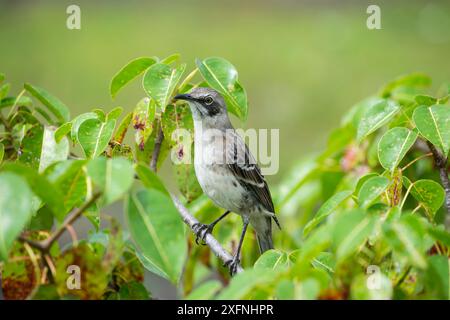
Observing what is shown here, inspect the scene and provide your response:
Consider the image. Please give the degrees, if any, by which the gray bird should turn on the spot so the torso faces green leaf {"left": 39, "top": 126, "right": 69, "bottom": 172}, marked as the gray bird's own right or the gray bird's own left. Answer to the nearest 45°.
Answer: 0° — it already faces it

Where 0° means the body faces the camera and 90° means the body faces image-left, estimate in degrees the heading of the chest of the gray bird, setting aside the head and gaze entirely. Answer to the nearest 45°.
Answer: approximately 45°

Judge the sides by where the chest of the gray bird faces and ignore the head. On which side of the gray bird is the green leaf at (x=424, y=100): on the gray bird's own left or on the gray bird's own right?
on the gray bird's own left

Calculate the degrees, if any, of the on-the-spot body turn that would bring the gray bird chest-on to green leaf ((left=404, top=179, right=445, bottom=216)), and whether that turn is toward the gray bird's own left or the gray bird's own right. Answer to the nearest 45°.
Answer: approximately 90° to the gray bird's own left

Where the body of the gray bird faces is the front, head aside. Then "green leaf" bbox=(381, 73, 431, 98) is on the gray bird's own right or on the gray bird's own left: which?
on the gray bird's own left

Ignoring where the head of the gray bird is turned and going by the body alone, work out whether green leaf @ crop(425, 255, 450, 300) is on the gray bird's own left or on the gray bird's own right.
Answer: on the gray bird's own left
